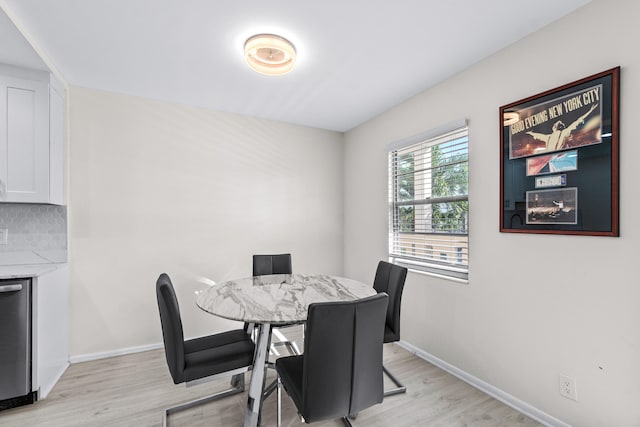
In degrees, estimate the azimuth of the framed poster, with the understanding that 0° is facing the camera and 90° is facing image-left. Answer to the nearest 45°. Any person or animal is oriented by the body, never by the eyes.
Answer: approximately 45°

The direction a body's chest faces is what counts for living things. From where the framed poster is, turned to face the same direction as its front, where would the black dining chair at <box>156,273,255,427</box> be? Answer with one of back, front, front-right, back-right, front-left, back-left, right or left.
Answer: front

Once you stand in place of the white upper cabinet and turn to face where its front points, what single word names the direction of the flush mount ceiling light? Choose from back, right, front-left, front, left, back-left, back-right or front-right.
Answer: front-left

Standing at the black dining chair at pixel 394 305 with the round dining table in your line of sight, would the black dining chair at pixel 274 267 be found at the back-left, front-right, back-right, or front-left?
front-right

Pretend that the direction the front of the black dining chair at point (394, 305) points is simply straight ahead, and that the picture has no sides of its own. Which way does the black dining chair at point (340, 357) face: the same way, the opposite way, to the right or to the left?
to the right

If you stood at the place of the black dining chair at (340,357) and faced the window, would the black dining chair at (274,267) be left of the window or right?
left

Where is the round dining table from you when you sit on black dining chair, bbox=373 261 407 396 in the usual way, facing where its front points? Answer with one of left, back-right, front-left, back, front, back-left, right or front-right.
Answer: front

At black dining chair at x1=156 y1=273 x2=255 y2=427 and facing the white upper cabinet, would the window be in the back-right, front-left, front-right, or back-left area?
back-right

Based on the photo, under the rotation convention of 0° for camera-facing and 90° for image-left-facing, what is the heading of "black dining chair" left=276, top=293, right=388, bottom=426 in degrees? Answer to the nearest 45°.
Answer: approximately 135°

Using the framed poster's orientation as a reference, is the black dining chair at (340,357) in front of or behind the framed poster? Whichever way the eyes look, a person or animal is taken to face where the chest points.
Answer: in front

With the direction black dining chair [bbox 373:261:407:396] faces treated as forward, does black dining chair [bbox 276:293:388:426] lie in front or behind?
in front

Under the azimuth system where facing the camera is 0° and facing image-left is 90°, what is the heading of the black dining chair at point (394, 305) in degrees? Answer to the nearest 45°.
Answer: approximately 45°

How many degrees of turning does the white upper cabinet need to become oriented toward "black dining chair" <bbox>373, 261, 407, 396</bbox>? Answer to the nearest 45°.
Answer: approximately 45° to its left

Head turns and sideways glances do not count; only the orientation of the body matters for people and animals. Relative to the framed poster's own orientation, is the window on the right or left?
on its right
